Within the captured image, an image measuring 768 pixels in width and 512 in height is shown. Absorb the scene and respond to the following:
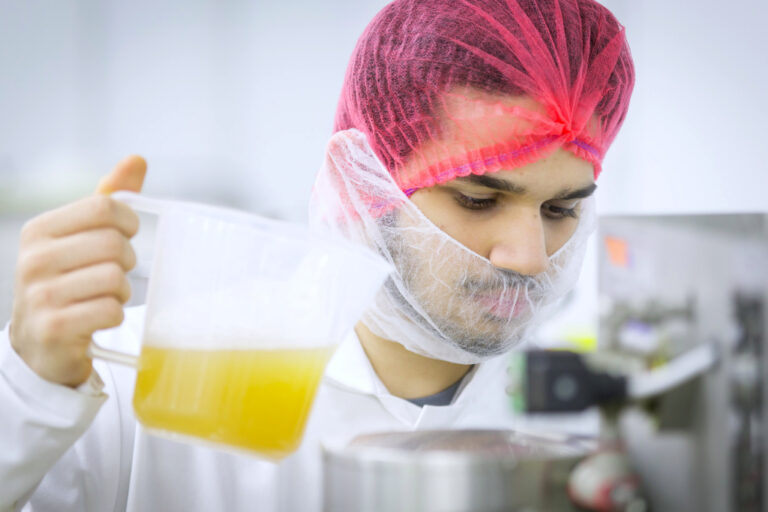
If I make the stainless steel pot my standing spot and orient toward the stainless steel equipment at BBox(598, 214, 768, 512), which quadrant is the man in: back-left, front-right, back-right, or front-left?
front-left

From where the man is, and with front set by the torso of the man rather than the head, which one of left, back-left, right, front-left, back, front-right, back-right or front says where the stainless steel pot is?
front-right

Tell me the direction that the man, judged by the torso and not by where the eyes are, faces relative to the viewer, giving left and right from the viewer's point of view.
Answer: facing the viewer and to the right of the viewer

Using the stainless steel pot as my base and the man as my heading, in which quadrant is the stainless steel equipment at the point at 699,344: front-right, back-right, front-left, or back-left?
front-right
